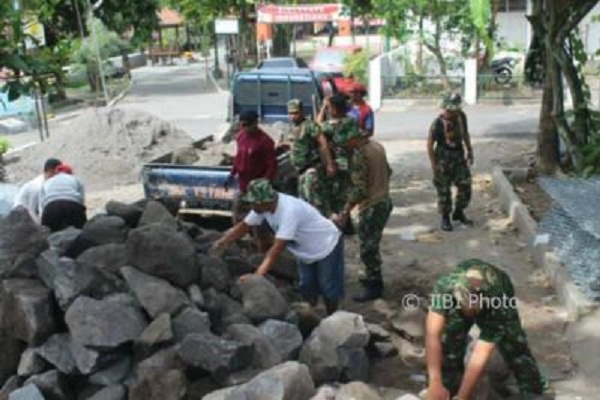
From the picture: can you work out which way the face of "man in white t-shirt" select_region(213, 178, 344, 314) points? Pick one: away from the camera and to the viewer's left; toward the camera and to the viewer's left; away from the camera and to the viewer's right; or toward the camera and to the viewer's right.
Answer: toward the camera and to the viewer's left

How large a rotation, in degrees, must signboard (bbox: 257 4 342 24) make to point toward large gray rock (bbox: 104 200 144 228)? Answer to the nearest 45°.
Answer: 0° — it already faces it

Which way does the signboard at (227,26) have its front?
toward the camera

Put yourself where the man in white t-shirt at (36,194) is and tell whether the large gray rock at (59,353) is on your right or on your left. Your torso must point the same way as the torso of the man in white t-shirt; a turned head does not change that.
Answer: on your right

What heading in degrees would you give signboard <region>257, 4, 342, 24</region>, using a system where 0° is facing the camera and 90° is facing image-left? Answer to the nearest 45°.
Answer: approximately 0°

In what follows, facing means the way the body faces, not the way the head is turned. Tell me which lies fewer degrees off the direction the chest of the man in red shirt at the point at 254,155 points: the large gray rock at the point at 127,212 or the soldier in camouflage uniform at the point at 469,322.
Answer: the large gray rock

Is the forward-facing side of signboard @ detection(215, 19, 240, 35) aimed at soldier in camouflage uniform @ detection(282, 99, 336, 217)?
yes

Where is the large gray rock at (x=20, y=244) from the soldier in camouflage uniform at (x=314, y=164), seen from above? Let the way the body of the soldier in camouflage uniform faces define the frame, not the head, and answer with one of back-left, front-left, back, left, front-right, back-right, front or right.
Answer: front

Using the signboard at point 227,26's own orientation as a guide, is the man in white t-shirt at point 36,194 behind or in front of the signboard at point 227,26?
in front

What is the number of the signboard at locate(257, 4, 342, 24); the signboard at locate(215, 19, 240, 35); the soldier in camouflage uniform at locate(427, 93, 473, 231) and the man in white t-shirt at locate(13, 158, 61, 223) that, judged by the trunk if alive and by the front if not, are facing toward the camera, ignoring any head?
3

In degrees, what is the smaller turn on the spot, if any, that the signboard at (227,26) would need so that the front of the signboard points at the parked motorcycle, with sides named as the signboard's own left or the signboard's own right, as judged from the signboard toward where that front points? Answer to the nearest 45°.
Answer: approximately 45° to the signboard's own left

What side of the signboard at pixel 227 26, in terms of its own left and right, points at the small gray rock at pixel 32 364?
front
